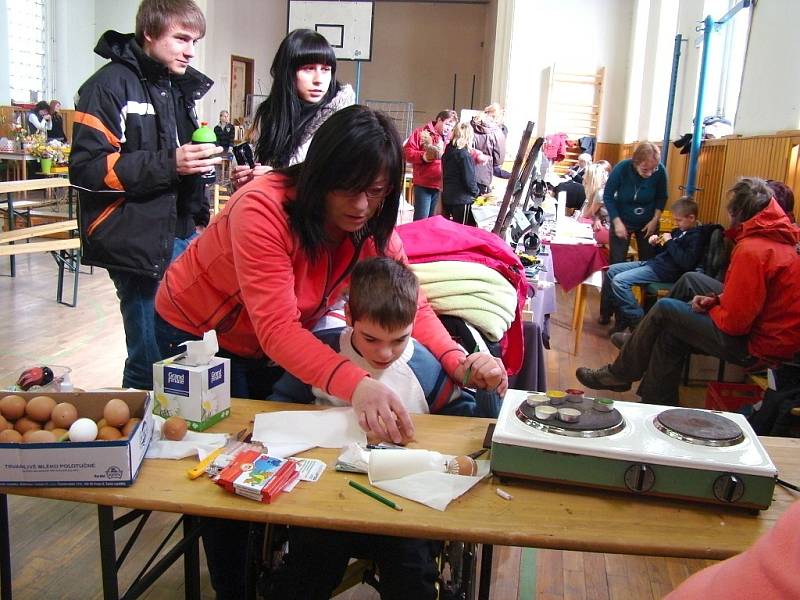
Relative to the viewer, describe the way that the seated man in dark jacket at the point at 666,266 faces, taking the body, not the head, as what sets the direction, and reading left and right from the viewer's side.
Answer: facing to the left of the viewer

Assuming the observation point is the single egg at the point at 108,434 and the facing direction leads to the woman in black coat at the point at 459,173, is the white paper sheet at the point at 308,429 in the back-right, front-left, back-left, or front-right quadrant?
front-right

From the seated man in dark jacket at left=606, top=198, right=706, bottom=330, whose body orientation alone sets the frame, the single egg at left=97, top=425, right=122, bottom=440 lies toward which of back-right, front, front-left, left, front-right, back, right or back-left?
left

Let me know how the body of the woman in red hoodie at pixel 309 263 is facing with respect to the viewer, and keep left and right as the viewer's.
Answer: facing the viewer and to the right of the viewer

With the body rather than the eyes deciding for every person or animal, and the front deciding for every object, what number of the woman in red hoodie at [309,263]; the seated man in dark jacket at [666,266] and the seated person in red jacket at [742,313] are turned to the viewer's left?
2

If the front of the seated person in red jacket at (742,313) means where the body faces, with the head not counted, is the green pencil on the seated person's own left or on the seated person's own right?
on the seated person's own left

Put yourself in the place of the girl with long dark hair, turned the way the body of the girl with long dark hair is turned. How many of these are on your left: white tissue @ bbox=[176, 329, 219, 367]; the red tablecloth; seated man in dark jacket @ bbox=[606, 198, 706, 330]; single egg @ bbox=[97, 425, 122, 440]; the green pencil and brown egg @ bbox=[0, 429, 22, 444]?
2

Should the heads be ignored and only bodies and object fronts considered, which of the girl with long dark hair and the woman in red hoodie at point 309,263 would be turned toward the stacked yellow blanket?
the girl with long dark hair

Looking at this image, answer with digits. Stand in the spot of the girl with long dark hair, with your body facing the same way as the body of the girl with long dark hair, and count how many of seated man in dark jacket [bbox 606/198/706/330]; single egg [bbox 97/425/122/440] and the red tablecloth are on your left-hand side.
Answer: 2

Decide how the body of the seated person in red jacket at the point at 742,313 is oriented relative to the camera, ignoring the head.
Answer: to the viewer's left

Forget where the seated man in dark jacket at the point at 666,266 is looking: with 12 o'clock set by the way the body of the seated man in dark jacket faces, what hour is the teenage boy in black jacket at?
The teenage boy in black jacket is roughly at 10 o'clock from the seated man in dark jacket.

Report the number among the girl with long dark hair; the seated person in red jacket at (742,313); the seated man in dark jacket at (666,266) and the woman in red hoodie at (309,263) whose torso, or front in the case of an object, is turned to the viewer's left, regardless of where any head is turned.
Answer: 2
